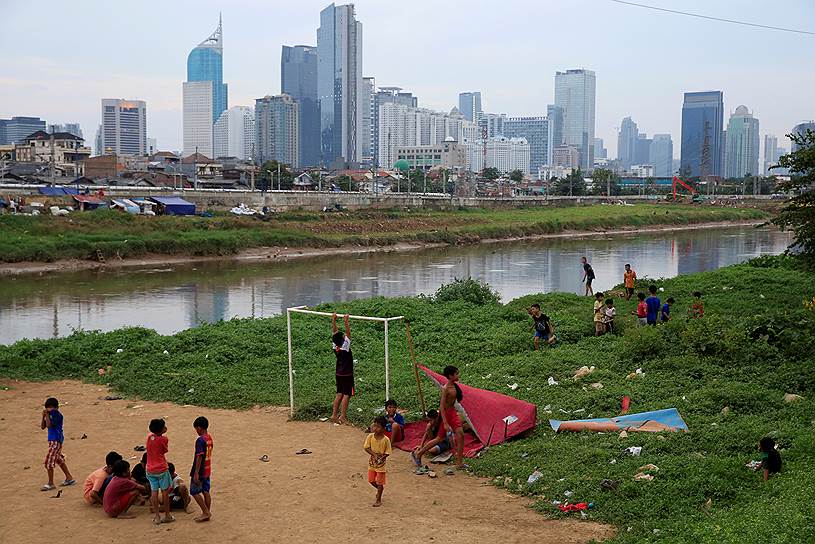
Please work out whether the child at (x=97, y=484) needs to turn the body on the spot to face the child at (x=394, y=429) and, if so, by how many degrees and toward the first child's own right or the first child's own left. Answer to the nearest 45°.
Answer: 0° — they already face them

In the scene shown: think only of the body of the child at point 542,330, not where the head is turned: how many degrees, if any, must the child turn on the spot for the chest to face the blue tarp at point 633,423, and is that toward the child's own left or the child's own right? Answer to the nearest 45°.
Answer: approximately 45° to the child's own left

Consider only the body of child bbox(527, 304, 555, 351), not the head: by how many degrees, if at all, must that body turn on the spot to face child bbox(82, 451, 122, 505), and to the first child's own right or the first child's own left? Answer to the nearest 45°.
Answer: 0° — they already face them

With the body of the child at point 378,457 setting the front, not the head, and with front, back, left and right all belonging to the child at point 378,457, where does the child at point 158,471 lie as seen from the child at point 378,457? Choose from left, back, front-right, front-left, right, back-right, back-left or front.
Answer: right

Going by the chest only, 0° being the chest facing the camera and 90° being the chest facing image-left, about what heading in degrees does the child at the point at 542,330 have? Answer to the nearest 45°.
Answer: approximately 45°

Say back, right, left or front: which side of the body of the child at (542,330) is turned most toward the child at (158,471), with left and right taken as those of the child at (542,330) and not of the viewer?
front

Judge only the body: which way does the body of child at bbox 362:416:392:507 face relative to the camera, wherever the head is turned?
toward the camera

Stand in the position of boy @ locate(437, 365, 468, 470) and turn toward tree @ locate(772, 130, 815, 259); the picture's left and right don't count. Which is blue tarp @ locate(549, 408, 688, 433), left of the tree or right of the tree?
right

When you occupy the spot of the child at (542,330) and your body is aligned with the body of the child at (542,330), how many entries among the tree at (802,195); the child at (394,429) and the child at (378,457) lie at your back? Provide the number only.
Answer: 1

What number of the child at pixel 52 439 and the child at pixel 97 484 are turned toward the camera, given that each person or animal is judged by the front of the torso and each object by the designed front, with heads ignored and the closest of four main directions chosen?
0

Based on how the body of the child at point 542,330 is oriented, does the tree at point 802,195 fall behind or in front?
behind

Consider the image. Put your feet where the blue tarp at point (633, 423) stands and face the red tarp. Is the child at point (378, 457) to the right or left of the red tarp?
left
